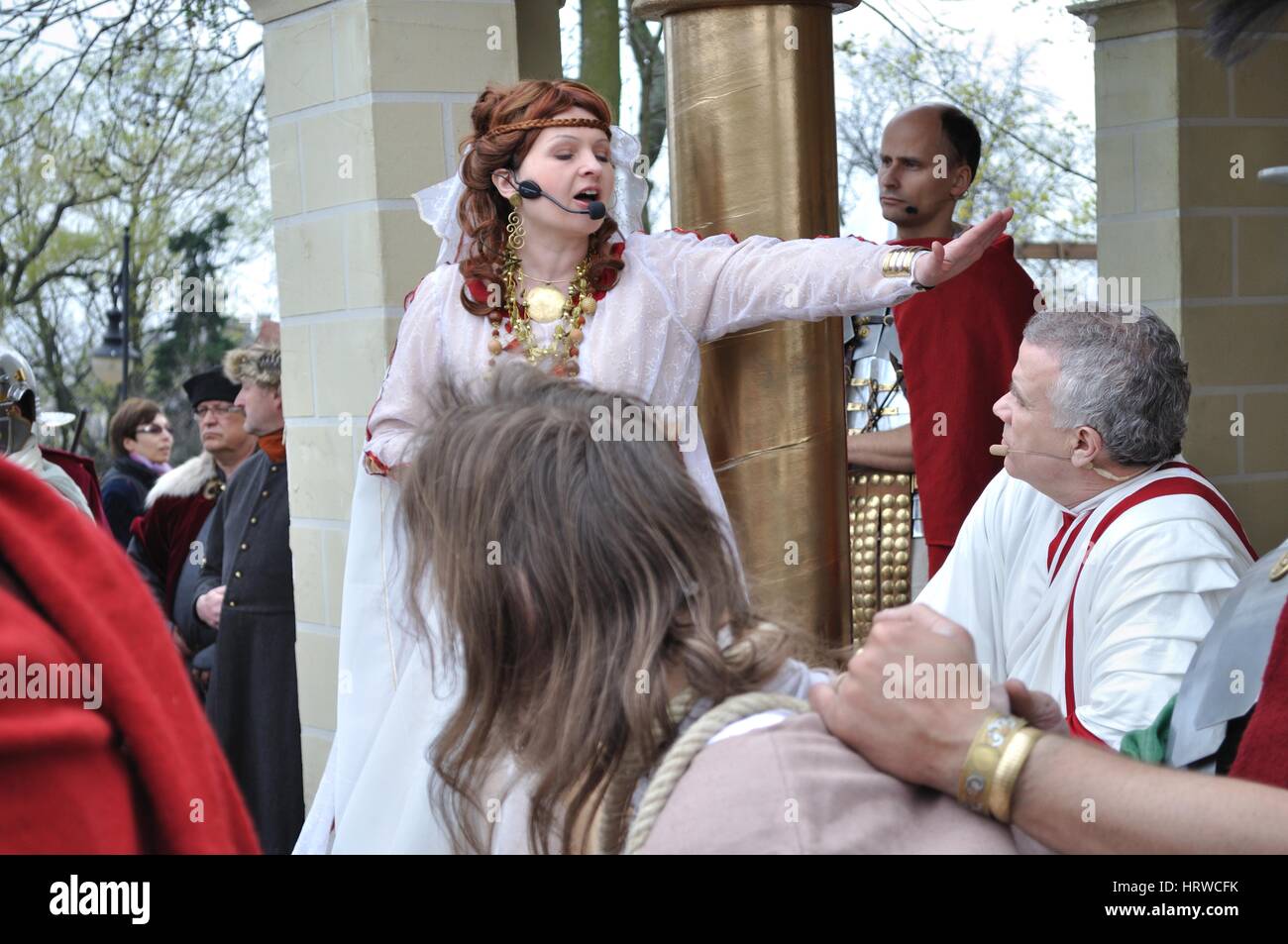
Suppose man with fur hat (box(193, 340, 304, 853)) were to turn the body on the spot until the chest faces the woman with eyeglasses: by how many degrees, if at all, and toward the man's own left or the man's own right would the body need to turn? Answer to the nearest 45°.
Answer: approximately 135° to the man's own right

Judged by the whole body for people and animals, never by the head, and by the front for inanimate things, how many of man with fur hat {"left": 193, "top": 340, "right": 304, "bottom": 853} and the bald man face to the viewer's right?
0

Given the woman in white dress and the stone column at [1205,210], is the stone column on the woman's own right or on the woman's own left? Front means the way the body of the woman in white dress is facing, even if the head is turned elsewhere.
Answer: on the woman's own left

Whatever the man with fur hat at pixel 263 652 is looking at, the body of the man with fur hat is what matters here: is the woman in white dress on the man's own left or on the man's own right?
on the man's own left

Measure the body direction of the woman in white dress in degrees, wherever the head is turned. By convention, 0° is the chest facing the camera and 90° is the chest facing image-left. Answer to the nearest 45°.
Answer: approximately 0°

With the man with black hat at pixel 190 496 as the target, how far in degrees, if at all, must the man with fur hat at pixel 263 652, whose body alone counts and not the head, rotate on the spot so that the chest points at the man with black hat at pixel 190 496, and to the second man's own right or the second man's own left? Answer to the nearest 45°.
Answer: approximately 135° to the second man's own right

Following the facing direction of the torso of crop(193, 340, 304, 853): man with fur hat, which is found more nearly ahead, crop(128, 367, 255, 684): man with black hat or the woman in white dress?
the woman in white dress

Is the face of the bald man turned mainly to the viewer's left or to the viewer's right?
to the viewer's left

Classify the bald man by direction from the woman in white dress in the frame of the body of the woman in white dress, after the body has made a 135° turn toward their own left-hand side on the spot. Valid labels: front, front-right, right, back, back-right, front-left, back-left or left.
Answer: front

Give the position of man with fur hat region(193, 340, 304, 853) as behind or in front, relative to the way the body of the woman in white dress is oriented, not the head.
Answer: behind

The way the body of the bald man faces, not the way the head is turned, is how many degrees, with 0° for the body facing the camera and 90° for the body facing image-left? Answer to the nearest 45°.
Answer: approximately 45°

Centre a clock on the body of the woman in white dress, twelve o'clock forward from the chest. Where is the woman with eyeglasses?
The woman with eyeglasses is roughly at 5 o'clock from the woman in white dress.
